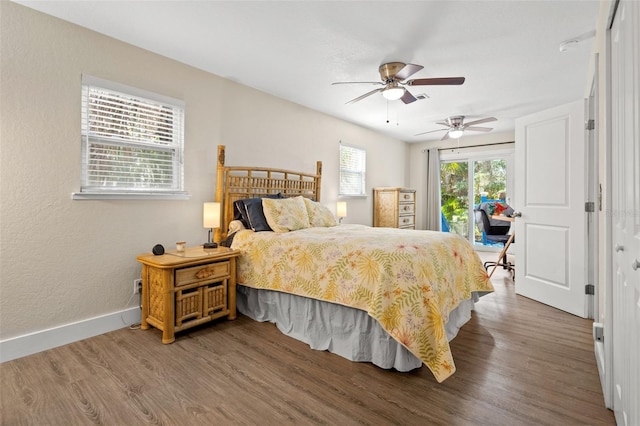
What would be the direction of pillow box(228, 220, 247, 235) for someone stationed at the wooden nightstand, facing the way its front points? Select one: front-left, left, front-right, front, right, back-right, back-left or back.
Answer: left

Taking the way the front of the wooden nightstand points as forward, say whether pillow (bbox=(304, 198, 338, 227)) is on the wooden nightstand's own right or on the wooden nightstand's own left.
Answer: on the wooden nightstand's own left

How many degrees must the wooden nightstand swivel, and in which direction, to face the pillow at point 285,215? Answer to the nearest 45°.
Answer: approximately 45° to its left

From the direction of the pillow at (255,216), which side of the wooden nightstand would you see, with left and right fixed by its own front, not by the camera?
left

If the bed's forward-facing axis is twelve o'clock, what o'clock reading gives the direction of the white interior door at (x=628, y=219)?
The white interior door is roughly at 12 o'clock from the bed.

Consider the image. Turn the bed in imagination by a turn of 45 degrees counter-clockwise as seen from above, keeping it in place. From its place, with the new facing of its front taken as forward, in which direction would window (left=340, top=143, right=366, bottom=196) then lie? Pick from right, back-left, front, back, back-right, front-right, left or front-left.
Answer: left

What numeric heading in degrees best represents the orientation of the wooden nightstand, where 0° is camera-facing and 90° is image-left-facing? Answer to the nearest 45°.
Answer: approximately 315°

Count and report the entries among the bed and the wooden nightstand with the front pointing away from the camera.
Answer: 0

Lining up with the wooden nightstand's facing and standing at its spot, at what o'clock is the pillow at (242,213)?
The pillow is roughly at 9 o'clock from the wooden nightstand.

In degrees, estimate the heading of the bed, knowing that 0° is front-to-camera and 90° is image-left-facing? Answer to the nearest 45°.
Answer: approximately 315°
